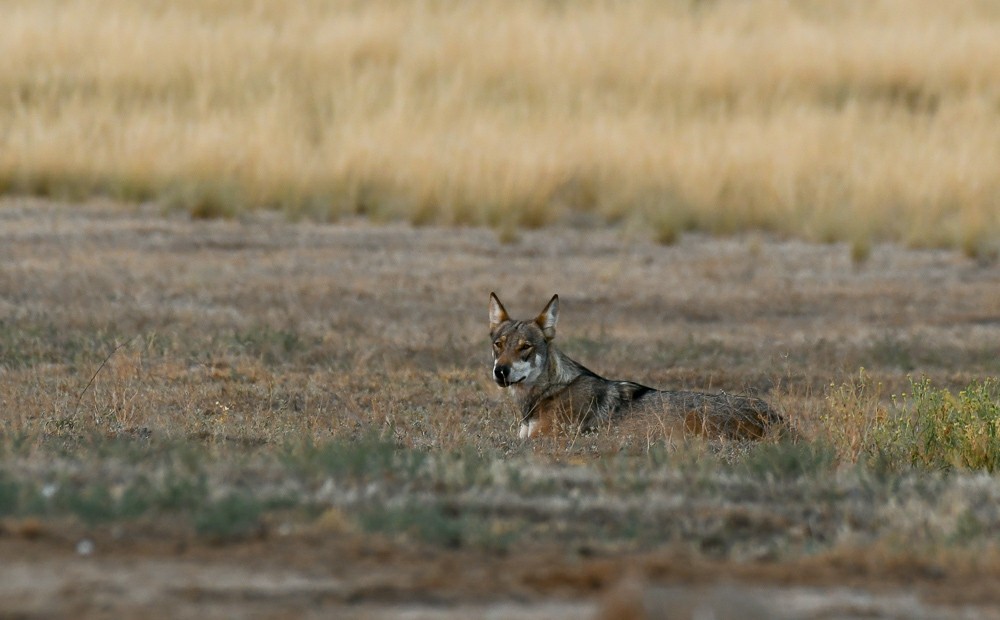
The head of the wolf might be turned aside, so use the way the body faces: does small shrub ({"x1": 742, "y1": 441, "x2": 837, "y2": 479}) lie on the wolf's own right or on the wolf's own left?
on the wolf's own left

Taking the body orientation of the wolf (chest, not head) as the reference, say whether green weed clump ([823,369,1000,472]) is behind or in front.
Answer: behind

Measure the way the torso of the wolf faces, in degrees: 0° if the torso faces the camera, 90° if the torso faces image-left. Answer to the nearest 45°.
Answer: approximately 90°
